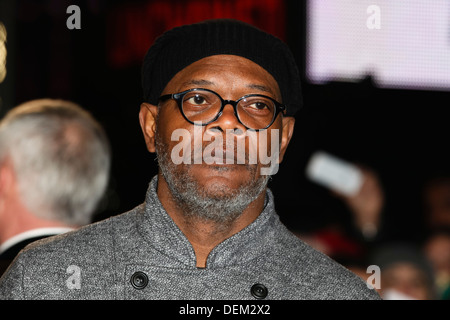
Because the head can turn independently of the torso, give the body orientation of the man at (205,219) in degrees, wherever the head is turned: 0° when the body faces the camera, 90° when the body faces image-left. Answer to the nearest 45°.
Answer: approximately 0°

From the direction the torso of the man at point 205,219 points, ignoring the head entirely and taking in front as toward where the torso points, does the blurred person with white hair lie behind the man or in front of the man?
behind

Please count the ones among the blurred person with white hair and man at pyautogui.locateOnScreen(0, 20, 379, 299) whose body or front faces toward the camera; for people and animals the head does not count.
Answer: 1

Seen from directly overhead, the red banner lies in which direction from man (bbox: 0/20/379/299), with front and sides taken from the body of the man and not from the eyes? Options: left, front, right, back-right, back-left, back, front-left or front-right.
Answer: back

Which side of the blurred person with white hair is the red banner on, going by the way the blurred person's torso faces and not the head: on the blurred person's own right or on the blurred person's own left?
on the blurred person's own right

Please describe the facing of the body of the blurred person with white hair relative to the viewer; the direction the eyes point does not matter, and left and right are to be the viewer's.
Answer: facing away from the viewer and to the left of the viewer

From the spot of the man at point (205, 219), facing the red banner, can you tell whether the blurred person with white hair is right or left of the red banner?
left

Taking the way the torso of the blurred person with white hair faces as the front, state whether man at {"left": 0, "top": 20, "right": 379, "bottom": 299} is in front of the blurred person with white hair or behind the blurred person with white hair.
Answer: behind
